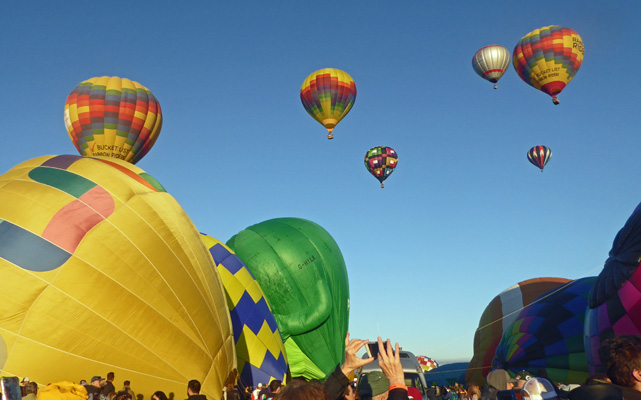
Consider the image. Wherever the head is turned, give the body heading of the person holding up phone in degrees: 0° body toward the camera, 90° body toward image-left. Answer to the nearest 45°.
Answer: approximately 180°

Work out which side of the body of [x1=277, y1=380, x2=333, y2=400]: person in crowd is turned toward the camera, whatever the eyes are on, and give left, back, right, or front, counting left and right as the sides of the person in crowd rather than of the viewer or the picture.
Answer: back

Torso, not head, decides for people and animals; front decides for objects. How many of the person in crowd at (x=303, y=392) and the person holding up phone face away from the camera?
2

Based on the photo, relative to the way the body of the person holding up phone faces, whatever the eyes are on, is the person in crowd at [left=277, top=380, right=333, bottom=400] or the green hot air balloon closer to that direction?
the green hot air balloon

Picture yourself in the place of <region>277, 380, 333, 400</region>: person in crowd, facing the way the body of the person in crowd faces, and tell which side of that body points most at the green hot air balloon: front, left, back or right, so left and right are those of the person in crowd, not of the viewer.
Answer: front

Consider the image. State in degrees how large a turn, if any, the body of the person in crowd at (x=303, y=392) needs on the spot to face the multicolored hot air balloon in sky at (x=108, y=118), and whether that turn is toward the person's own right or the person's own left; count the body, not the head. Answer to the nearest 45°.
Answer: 0° — they already face it

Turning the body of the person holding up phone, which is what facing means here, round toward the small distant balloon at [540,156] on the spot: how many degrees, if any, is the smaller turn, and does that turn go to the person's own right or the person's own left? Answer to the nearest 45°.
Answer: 0° — they already face it

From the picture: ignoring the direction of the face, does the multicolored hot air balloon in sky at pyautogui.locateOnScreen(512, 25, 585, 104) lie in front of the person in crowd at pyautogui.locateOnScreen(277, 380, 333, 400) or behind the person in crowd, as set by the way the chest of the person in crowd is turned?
in front

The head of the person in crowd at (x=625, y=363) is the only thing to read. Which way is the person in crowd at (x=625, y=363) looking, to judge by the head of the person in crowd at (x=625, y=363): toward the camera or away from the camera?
away from the camera

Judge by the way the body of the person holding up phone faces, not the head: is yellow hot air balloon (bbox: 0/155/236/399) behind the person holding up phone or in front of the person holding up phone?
in front

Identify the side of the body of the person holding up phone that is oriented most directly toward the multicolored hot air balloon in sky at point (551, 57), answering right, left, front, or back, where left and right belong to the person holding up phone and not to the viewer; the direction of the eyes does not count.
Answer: front

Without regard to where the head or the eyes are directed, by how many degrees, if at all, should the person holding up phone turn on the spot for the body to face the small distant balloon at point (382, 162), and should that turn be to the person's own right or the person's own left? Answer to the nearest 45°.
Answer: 0° — they already face it

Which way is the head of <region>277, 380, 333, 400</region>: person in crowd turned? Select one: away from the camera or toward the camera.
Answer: away from the camera

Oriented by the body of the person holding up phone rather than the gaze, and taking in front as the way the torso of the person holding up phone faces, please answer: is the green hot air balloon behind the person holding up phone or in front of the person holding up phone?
in front

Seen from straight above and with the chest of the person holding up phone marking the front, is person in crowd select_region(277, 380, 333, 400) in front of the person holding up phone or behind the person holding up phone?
behind
